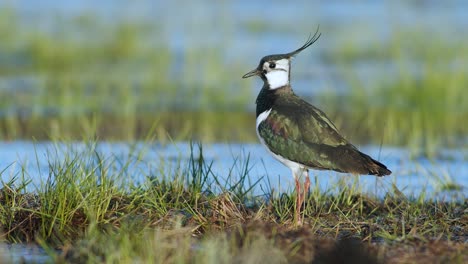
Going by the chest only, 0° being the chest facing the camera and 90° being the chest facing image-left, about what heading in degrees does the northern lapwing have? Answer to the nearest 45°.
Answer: approximately 90°
